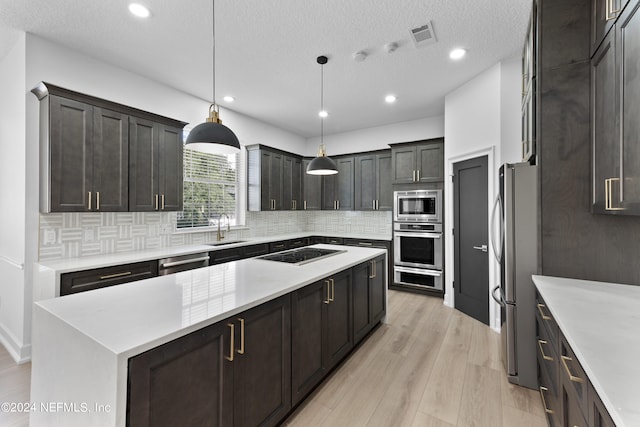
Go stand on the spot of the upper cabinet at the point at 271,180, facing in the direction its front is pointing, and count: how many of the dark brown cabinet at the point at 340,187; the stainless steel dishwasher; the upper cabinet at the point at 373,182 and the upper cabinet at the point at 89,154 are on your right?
2

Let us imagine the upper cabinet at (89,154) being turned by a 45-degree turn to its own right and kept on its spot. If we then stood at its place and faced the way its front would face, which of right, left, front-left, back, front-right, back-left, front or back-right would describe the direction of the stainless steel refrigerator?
front-left

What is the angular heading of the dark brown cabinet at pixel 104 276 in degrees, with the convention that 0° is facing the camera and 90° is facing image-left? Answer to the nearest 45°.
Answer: approximately 315°

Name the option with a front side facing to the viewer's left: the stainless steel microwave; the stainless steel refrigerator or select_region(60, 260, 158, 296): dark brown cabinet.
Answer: the stainless steel refrigerator

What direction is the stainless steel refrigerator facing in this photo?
to the viewer's left

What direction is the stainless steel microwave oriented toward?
toward the camera

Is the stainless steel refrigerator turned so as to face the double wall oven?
no

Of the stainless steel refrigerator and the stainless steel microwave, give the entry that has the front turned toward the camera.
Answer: the stainless steel microwave

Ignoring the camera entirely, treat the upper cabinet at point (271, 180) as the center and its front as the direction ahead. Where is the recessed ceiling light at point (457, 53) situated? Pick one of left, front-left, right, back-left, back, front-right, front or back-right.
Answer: front

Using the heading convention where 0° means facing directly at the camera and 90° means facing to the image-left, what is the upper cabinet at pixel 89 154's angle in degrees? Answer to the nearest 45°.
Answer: approximately 315°

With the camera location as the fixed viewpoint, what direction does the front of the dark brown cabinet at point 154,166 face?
facing the viewer and to the right of the viewer

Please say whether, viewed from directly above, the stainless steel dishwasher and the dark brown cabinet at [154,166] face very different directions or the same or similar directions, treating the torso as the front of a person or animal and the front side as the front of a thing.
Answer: same or similar directions

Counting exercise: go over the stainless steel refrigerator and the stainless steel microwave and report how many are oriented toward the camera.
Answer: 1
